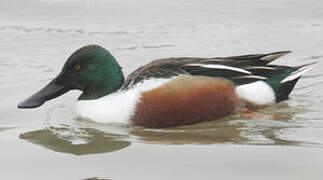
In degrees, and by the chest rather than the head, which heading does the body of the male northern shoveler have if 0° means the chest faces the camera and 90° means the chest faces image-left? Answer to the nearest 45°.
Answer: approximately 90°
